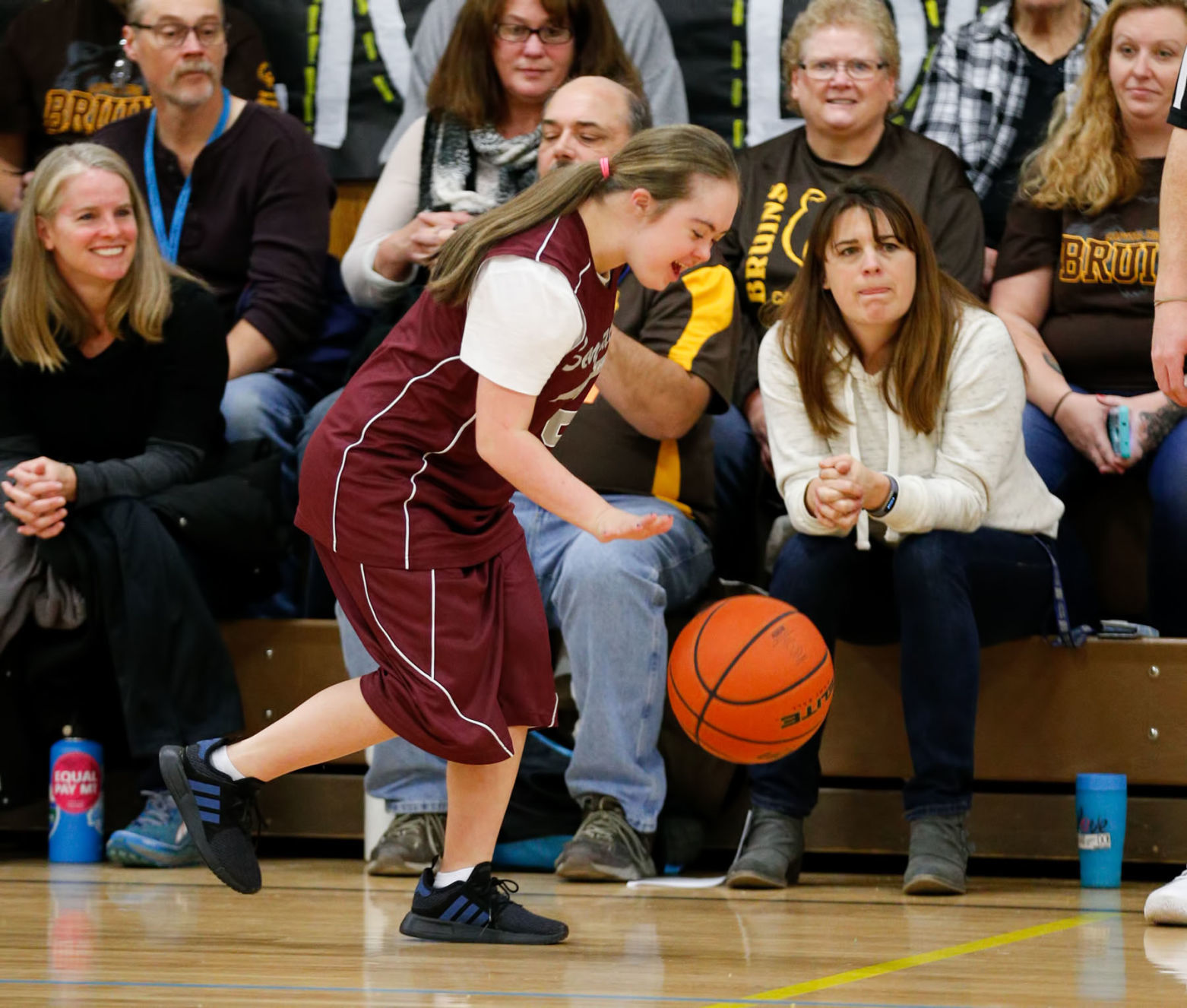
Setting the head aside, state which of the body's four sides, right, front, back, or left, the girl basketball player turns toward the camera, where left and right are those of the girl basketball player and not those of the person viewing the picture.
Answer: right

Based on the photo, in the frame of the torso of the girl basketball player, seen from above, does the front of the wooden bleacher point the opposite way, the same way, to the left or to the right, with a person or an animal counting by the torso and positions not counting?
to the right

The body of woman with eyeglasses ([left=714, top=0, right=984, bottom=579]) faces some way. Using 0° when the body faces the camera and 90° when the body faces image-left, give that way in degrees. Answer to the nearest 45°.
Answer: approximately 45°

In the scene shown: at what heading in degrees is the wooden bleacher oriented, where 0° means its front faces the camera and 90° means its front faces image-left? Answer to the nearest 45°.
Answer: approximately 0°

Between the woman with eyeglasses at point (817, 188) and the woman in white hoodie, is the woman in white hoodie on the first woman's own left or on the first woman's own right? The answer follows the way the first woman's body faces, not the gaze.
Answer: on the first woman's own left

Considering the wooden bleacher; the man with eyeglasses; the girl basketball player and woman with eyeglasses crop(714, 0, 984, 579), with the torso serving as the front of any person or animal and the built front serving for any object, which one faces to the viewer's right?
the girl basketball player

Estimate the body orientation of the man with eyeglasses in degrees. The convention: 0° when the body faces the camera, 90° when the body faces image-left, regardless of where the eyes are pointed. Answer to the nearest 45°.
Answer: approximately 45°

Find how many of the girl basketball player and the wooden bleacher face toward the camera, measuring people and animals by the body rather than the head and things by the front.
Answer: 1

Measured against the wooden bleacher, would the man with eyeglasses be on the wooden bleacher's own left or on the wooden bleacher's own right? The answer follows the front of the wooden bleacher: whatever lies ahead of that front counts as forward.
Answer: on the wooden bleacher's own right

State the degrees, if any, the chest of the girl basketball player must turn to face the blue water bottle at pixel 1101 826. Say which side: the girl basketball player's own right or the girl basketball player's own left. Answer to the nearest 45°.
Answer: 0° — they already face it
